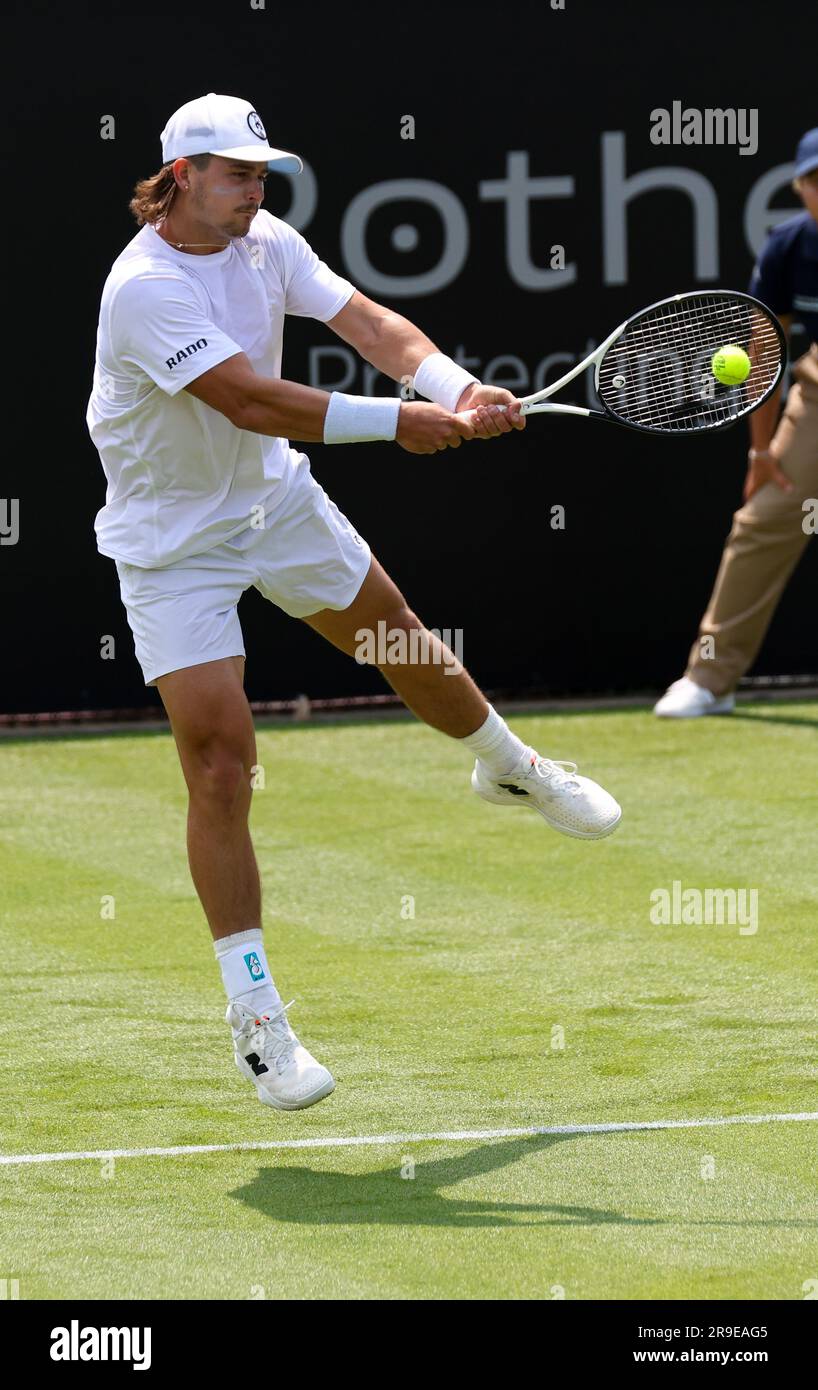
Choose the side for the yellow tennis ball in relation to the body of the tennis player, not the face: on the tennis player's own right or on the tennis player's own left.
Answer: on the tennis player's own left
